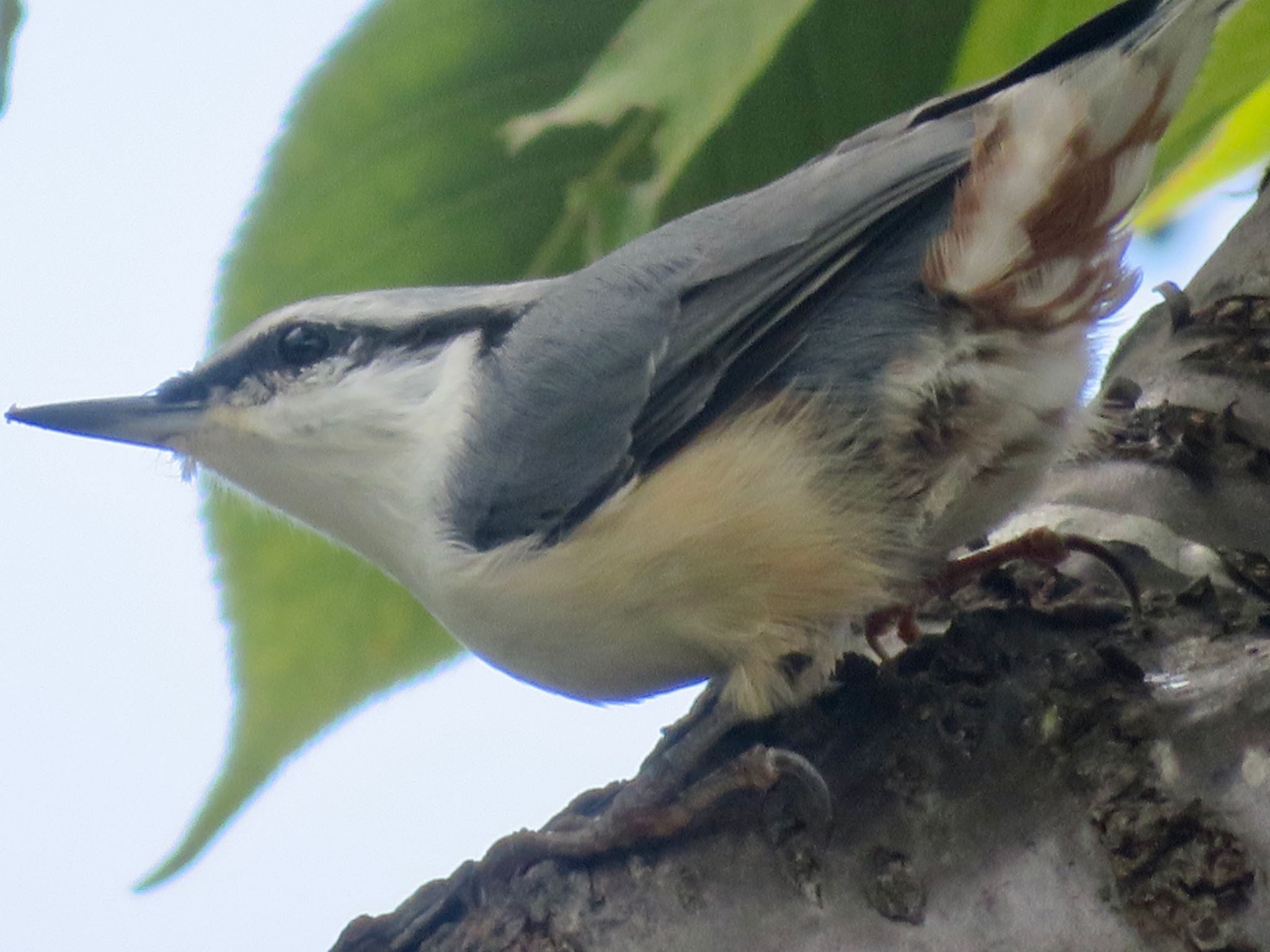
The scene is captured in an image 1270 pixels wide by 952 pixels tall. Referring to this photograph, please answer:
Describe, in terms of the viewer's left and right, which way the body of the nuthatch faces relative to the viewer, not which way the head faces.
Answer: facing to the left of the viewer

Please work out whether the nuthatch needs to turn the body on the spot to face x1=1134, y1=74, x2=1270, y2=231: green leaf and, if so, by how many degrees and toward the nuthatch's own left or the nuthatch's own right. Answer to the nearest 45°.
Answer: approximately 135° to the nuthatch's own right
